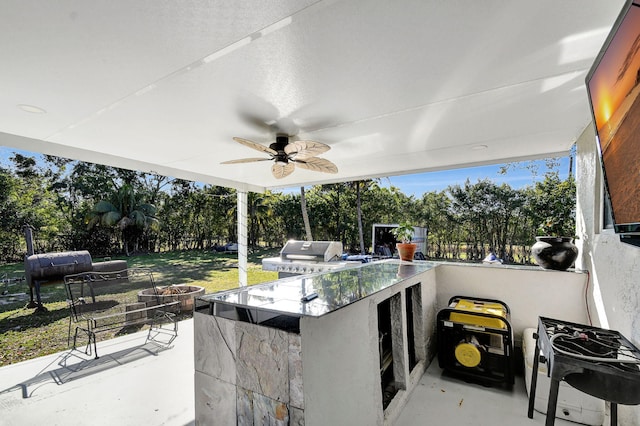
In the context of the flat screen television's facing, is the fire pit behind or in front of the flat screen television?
in front

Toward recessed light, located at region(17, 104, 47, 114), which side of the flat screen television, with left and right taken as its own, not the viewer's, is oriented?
front

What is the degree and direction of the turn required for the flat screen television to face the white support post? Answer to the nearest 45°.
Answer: approximately 45° to its right

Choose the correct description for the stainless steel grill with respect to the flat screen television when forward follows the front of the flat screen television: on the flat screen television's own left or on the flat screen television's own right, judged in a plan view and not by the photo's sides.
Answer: on the flat screen television's own right

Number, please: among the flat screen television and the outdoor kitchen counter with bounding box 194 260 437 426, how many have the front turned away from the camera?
0

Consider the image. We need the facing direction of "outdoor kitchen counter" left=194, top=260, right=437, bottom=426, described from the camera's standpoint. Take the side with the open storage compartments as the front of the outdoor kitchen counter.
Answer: facing the viewer and to the right of the viewer
